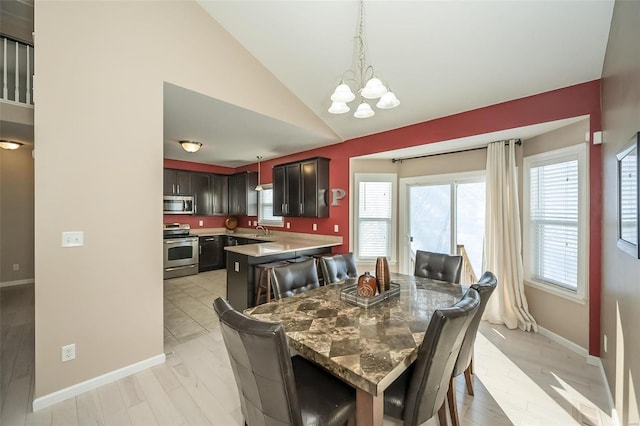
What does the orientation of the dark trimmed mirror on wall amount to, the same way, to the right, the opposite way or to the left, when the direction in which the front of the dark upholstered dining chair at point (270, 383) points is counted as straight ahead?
to the left

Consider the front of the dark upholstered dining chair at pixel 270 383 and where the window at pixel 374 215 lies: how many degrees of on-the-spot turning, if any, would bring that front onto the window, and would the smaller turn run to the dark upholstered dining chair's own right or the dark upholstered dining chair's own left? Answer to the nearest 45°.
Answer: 0° — it already faces it

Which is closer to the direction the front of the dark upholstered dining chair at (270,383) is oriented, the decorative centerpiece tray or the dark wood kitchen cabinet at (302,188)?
the decorative centerpiece tray

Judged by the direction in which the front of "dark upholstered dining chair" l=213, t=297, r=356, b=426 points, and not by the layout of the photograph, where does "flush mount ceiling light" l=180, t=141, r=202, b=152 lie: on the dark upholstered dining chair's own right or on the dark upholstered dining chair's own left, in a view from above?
on the dark upholstered dining chair's own left

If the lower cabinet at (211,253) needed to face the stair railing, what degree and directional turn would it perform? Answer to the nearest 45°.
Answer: approximately 90° to its right

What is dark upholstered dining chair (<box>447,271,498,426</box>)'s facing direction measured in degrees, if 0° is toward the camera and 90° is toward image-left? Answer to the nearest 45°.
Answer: approximately 135°

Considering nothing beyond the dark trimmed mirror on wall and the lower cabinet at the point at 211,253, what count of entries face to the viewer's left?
1

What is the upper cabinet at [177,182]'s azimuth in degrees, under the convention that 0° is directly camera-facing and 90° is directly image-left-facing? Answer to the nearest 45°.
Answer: approximately 0°

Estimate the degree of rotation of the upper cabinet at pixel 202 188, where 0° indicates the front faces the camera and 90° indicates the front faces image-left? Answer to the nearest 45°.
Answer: approximately 315°
